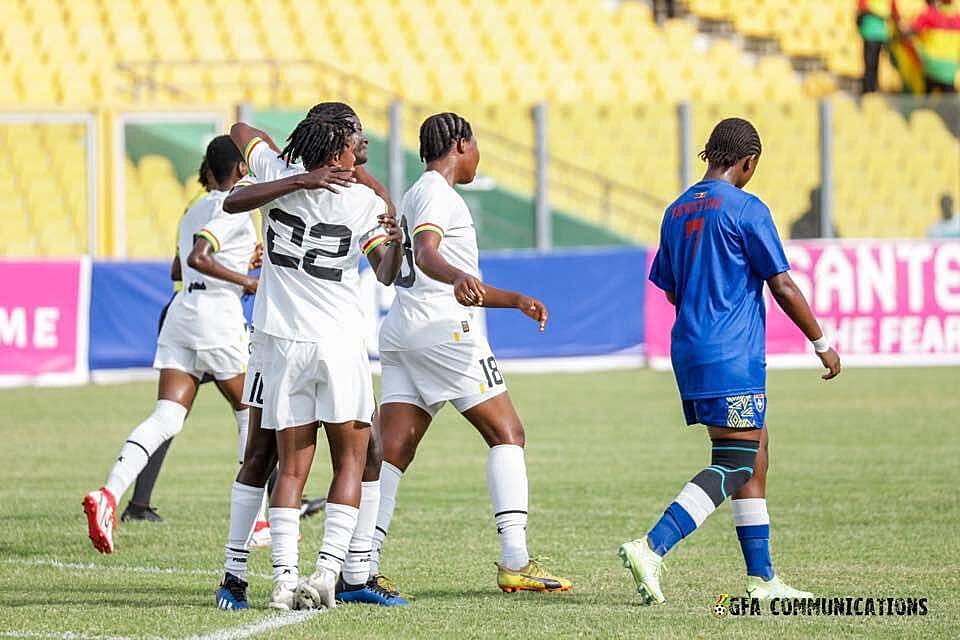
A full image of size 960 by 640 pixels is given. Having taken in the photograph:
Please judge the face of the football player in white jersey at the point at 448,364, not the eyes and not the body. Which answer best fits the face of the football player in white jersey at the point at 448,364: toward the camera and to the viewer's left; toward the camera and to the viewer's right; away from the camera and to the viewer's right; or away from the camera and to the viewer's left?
away from the camera and to the viewer's right

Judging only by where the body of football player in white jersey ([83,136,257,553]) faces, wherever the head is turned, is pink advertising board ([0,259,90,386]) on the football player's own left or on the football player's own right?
on the football player's own left

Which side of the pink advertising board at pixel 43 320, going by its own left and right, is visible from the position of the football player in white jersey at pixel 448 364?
front

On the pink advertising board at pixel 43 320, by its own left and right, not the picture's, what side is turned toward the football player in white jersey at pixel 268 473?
front

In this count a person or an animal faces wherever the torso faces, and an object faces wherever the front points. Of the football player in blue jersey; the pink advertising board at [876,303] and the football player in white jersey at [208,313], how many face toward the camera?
1

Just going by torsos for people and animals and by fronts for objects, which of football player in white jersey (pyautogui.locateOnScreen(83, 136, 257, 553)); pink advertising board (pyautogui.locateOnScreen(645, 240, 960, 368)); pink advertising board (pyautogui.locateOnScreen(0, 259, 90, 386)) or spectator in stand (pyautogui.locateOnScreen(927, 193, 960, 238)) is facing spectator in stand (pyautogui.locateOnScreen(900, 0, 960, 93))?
the football player in white jersey

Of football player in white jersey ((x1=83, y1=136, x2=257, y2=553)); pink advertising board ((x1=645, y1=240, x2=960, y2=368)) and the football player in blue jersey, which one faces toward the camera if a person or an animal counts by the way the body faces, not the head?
the pink advertising board

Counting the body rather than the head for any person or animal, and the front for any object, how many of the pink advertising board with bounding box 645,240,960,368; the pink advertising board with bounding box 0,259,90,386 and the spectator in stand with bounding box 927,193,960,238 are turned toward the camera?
3

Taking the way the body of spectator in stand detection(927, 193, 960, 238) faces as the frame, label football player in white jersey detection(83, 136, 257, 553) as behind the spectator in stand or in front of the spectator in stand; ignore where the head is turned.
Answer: in front

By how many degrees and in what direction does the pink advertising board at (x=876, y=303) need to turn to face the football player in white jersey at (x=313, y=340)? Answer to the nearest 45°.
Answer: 0° — it already faces them

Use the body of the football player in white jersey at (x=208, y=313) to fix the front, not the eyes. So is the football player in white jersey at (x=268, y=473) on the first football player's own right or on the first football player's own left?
on the first football player's own right

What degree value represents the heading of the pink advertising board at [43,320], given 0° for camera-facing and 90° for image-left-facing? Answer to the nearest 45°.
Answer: approximately 0°
